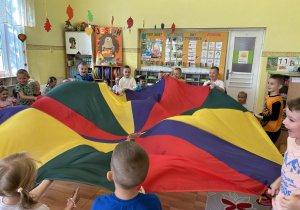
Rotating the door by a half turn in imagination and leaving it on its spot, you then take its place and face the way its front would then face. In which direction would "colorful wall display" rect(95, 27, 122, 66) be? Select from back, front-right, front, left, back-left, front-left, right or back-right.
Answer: left

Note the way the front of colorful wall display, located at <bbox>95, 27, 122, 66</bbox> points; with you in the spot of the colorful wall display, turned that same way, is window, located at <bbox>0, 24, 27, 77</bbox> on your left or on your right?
on your right

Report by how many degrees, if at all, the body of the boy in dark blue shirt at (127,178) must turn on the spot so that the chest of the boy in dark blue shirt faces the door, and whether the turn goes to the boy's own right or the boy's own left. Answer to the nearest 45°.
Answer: approximately 45° to the boy's own right

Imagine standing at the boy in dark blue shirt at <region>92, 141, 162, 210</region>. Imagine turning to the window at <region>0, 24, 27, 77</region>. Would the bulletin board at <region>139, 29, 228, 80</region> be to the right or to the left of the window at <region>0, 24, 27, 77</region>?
right

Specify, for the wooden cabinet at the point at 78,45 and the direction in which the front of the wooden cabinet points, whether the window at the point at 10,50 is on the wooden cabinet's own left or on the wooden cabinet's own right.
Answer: on the wooden cabinet's own right

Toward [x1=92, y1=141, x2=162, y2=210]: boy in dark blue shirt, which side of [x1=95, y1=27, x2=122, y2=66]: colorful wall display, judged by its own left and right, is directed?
front

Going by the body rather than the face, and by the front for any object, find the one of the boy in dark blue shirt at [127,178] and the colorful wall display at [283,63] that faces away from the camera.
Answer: the boy in dark blue shirt

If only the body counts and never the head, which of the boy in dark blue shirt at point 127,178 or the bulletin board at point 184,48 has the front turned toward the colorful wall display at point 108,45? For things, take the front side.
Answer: the boy in dark blue shirt

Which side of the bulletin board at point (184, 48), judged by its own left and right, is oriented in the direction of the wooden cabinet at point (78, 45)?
right

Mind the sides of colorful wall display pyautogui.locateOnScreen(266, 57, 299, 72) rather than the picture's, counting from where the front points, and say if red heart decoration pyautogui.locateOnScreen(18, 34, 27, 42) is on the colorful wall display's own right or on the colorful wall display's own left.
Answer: on the colorful wall display's own right

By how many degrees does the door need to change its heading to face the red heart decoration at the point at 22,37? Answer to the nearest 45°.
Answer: approximately 45° to its right

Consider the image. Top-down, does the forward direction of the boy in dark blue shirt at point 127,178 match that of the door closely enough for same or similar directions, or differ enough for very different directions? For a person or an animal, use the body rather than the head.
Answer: very different directions

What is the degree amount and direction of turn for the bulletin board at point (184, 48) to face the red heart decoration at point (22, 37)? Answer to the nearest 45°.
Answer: approximately 45° to its right

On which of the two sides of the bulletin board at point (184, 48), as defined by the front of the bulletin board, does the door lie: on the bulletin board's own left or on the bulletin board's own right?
on the bulletin board's own left

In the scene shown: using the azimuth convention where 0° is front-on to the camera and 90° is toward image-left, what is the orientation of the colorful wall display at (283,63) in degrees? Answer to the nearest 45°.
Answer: approximately 0°
